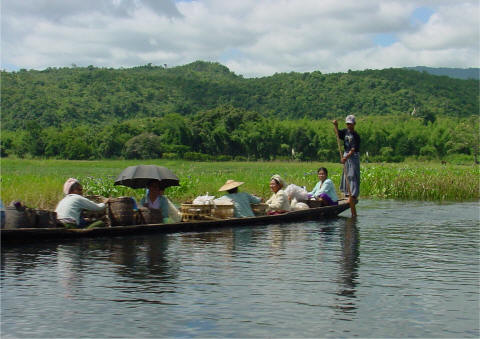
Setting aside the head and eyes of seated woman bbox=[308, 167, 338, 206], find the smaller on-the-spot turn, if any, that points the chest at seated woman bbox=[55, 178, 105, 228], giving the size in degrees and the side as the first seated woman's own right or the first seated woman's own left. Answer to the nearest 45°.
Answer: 0° — they already face them

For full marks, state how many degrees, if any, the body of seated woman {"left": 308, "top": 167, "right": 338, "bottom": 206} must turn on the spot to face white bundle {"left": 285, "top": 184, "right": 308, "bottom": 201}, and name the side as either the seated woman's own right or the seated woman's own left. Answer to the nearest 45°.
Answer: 0° — they already face it

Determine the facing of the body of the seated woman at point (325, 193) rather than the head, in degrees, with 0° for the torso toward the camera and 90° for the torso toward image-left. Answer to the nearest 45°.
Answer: approximately 45°

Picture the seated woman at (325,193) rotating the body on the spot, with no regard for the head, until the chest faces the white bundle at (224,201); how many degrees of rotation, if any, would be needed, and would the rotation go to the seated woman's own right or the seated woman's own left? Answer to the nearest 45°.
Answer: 0° — they already face it

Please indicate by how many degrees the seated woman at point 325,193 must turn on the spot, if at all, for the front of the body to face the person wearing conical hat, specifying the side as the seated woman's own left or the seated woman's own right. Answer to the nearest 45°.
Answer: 0° — they already face them

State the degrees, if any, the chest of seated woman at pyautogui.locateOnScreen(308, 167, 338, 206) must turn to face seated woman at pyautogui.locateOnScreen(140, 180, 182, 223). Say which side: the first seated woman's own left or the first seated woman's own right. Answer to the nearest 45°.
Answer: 0° — they already face them

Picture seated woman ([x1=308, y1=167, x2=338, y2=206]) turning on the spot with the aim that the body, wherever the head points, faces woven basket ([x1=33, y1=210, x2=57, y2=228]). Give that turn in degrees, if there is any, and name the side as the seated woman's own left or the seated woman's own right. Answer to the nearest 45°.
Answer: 0° — they already face it

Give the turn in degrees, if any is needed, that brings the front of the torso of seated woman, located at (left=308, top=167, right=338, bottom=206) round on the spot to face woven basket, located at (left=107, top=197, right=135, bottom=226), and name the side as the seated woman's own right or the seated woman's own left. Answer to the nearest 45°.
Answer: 0° — they already face it
